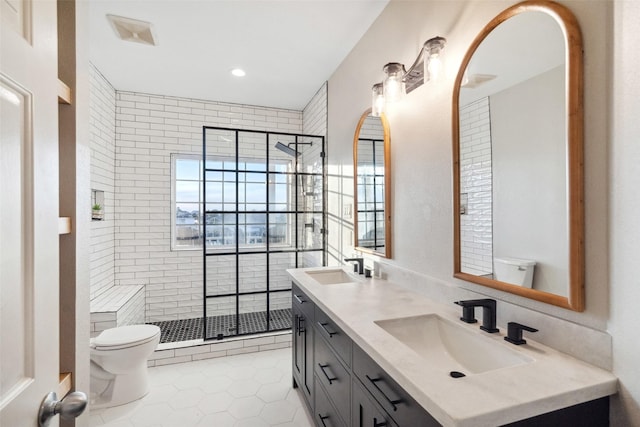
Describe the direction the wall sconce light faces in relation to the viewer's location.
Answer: facing the viewer and to the left of the viewer

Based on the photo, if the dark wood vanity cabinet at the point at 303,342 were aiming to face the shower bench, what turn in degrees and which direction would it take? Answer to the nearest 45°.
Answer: approximately 45° to its right

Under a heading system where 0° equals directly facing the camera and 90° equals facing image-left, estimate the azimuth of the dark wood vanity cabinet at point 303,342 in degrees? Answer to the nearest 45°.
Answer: approximately 90°

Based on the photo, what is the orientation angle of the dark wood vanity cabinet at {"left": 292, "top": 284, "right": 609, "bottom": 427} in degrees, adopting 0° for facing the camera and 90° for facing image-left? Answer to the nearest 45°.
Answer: approximately 45°

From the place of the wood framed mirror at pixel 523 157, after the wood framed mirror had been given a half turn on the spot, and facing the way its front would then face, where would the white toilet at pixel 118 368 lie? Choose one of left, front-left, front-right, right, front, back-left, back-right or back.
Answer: back-left
